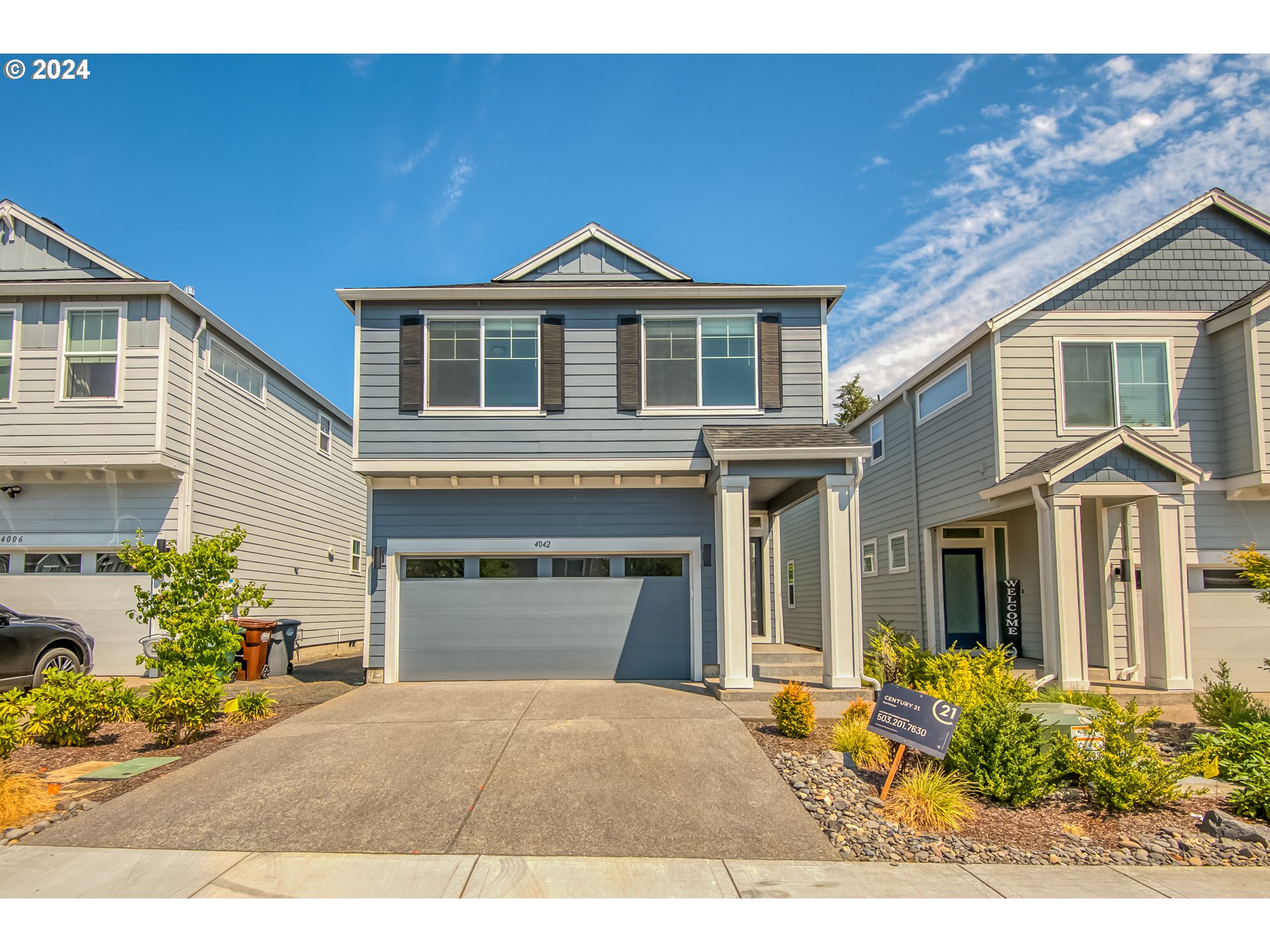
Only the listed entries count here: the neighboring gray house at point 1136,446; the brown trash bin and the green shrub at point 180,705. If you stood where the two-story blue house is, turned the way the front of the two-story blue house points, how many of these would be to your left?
1

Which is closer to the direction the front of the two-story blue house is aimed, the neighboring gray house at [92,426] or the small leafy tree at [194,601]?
the small leafy tree

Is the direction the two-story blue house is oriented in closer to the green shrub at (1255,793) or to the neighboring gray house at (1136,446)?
the green shrub

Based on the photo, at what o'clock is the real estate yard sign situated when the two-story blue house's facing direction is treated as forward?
The real estate yard sign is roughly at 11 o'clock from the two-story blue house.

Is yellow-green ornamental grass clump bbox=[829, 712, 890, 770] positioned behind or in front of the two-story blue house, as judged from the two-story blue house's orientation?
in front

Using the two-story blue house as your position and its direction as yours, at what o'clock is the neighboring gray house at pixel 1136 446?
The neighboring gray house is roughly at 9 o'clock from the two-story blue house.

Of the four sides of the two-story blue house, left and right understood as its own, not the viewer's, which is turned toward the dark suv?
right

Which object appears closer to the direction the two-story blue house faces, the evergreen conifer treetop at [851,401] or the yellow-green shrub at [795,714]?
the yellow-green shrub

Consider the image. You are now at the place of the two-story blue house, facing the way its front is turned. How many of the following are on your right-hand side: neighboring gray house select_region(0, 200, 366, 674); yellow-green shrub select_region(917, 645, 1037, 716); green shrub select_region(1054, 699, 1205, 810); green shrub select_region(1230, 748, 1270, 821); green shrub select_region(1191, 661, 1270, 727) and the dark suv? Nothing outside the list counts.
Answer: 2

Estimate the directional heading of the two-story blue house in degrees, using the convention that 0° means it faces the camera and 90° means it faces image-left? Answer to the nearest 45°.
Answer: approximately 0°

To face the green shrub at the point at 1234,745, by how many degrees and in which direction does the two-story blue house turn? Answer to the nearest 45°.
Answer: approximately 45° to its left

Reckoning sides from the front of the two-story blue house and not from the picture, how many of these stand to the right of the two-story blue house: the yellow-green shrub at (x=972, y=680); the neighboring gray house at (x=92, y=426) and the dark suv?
2
